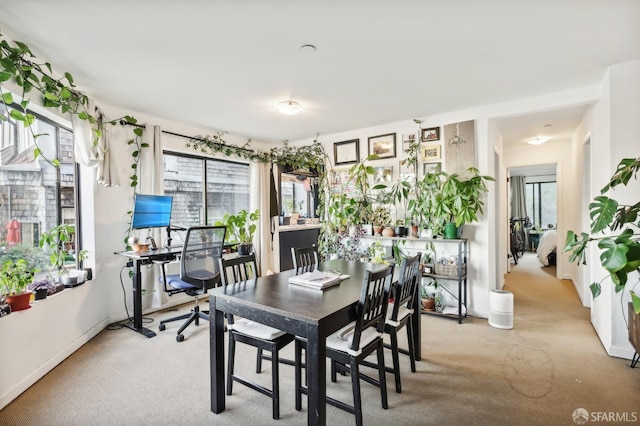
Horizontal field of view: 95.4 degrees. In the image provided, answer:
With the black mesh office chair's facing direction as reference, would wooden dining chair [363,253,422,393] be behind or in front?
behind

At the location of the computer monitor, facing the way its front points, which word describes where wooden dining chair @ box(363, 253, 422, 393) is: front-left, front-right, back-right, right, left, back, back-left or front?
front

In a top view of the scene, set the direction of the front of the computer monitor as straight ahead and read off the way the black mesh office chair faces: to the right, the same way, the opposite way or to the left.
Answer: the opposite way

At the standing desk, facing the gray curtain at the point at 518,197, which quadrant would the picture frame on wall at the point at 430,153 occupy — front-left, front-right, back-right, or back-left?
front-right

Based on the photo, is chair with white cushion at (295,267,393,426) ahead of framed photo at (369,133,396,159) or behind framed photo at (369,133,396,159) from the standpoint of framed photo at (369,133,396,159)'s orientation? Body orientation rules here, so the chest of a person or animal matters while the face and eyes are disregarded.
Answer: ahead

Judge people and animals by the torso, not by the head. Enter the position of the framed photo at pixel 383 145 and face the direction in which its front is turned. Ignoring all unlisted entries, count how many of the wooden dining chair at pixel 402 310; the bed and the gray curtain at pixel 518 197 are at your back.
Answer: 2

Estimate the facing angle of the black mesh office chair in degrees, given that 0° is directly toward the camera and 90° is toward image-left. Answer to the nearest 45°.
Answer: approximately 135°

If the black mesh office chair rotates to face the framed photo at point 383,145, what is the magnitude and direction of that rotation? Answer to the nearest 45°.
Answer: approximately 135° to its right

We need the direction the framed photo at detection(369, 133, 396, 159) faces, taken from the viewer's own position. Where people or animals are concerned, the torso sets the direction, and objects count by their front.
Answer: facing the viewer and to the left of the viewer

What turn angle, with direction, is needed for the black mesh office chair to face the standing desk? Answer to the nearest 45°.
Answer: approximately 45° to its left

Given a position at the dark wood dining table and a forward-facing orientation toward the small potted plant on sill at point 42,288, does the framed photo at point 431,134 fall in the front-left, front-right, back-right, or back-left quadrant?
back-right

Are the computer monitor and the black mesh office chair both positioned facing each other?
yes

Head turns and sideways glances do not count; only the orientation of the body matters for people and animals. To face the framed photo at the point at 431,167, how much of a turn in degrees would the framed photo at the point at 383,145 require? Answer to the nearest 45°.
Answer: approximately 90° to its left

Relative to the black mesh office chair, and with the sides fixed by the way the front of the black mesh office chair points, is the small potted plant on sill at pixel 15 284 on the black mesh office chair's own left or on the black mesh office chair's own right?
on the black mesh office chair's own left

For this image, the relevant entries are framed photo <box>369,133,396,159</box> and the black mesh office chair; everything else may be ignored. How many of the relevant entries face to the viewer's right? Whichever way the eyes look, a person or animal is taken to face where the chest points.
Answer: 0

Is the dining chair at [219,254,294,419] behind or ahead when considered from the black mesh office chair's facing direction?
behind
